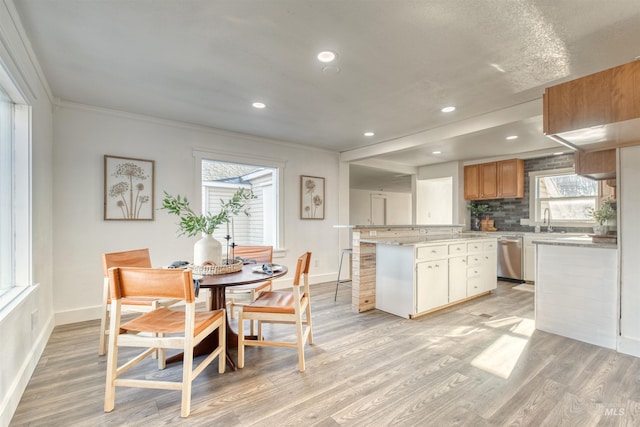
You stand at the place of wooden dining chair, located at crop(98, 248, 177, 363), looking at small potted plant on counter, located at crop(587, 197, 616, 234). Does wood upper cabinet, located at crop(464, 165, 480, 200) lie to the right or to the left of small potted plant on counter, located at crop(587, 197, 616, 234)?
left

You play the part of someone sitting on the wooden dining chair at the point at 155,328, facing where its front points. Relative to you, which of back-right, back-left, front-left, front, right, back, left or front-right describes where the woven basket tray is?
front

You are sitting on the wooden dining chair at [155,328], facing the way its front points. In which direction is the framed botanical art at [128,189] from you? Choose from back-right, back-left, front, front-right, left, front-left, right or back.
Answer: front-left

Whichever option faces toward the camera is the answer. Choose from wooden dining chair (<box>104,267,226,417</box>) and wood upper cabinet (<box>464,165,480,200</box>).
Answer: the wood upper cabinet

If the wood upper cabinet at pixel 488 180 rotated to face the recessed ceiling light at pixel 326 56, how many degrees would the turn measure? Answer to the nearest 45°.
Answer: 0° — it already faces it

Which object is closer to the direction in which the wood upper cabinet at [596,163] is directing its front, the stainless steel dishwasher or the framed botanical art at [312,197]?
the framed botanical art

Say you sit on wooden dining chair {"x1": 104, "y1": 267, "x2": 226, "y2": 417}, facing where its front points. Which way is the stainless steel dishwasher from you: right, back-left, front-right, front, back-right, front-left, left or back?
front-right

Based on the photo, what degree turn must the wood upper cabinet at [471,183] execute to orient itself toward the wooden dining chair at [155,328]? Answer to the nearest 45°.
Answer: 0° — it already faces it

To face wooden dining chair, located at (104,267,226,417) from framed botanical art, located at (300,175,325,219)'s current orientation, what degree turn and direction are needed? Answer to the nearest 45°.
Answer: approximately 45° to its right

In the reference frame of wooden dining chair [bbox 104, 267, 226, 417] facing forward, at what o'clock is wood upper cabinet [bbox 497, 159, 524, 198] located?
The wood upper cabinet is roughly at 1 o'clock from the wooden dining chair.

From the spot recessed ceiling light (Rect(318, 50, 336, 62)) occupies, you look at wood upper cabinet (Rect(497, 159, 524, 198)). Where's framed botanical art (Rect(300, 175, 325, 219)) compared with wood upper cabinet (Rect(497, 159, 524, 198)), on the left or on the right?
left

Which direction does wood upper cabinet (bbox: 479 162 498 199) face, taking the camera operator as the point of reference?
facing the viewer
